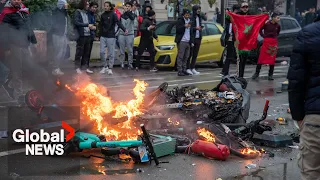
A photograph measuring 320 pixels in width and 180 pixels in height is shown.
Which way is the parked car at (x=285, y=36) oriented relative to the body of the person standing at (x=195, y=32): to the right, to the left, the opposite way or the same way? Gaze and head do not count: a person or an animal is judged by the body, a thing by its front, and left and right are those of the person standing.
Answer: to the right

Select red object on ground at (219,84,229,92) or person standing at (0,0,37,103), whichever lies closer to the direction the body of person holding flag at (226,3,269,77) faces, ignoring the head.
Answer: the red object on ground

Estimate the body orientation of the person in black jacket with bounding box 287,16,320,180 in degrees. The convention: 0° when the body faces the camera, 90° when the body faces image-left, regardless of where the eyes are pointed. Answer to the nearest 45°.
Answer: approximately 180°

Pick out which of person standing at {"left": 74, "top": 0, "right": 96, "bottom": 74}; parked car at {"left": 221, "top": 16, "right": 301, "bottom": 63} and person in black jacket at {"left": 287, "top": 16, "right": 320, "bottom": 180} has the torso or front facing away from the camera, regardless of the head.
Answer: the person in black jacket

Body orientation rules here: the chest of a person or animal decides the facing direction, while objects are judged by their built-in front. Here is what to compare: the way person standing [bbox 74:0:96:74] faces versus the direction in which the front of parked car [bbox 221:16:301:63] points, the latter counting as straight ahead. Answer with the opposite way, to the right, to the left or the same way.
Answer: to the left

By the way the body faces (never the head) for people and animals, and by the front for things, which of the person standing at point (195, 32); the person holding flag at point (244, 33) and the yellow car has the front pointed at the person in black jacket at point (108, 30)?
the yellow car

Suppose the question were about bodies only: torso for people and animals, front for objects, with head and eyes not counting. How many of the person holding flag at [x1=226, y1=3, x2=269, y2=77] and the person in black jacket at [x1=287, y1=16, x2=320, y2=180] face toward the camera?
1

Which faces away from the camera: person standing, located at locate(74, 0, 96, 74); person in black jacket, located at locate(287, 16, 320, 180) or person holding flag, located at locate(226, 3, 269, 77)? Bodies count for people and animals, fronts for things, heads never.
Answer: the person in black jacket

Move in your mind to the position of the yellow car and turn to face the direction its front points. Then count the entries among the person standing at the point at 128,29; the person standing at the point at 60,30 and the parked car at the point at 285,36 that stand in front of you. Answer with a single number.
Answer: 2
